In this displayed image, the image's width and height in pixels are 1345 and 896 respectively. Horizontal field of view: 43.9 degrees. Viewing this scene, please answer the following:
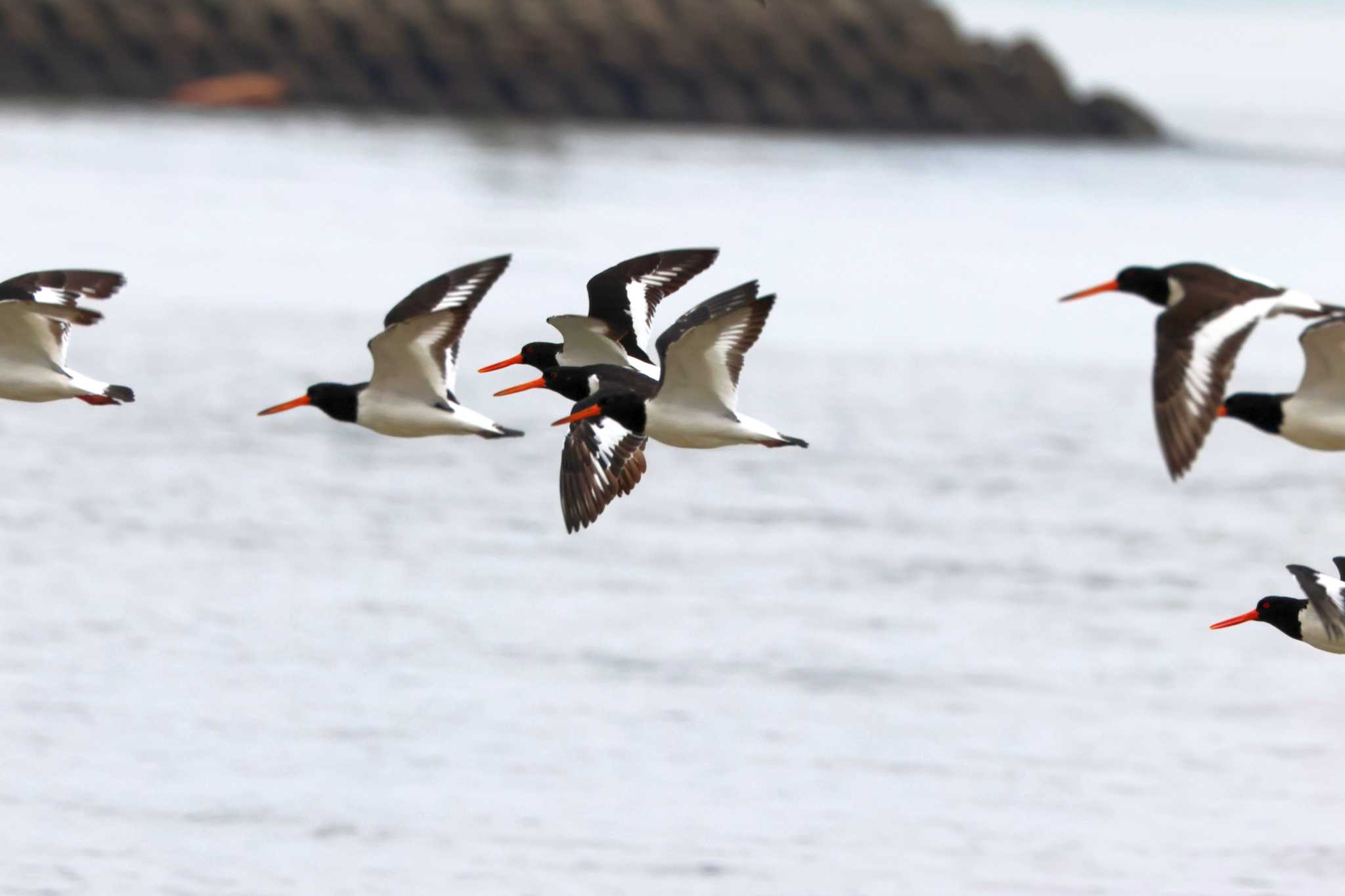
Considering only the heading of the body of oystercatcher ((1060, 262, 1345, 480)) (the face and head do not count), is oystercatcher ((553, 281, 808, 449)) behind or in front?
in front

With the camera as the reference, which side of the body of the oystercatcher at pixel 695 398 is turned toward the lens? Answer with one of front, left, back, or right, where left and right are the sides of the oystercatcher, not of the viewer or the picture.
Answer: left

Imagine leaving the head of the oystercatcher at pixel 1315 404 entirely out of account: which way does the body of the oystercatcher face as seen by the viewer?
to the viewer's left

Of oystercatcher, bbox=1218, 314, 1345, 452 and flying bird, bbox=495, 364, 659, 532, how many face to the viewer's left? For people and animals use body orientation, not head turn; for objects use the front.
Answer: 2

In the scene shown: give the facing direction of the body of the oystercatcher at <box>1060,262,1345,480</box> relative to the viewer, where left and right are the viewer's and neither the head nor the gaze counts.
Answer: facing to the left of the viewer

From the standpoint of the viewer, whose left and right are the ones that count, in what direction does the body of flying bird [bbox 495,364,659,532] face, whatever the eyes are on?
facing to the left of the viewer

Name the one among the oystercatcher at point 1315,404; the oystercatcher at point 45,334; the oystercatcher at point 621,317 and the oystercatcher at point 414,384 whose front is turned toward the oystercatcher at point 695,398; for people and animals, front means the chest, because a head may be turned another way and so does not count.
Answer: the oystercatcher at point 1315,404

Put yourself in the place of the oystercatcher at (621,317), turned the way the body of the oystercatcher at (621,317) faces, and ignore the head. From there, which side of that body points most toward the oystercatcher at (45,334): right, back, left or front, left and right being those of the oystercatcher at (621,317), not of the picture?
front

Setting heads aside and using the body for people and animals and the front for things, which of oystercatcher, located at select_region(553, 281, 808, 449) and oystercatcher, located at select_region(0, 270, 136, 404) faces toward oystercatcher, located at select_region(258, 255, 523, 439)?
oystercatcher, located at select_region(553, 281, 808, 449)

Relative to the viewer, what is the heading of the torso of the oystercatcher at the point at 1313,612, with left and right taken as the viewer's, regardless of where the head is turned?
facing to the left of the viewer

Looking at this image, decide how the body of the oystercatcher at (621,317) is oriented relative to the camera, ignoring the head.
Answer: to the viewer's left
